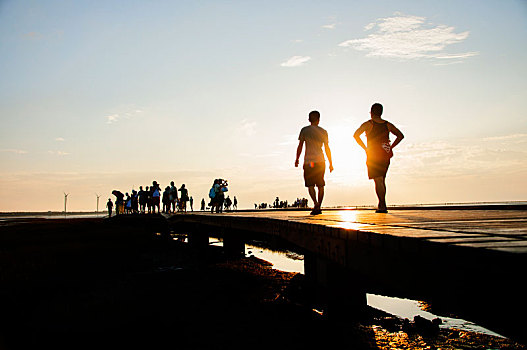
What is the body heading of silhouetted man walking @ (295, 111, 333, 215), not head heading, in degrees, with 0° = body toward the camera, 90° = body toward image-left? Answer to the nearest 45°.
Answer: approximately 180°

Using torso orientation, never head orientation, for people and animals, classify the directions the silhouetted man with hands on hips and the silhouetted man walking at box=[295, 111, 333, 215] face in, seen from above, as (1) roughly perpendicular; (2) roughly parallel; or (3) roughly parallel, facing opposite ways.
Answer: roughly parallel

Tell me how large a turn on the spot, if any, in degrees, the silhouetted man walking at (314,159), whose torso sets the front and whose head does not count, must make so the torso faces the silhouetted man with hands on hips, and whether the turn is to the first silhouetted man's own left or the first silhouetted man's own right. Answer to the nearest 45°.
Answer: approximately 135° to the first silhouetted man's own right

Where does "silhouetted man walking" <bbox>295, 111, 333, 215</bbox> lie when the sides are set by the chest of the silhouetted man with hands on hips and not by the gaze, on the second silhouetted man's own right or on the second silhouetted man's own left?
on the second silhouetted man's own left

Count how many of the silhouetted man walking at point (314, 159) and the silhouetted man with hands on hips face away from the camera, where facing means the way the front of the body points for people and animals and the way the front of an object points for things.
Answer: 2

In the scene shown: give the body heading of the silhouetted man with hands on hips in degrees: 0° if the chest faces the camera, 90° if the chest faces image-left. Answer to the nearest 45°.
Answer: approximately 180°
